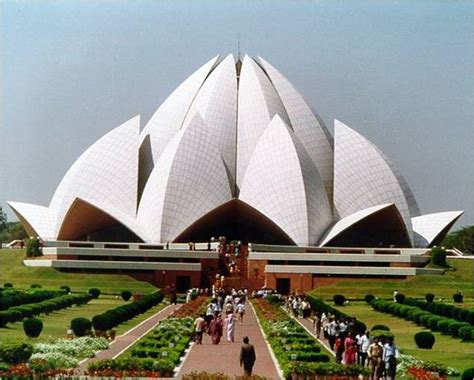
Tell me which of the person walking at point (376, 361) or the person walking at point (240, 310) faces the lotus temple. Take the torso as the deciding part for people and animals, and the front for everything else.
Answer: the person walking at point (240, 310)

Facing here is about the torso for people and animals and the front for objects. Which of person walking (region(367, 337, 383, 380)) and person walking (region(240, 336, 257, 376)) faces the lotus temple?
person walking (region(240, 336, 257, 376))

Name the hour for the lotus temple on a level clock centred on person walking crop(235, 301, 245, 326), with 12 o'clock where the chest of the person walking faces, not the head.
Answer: The lotus temple is roughly at 12 o'clock from the person walking.

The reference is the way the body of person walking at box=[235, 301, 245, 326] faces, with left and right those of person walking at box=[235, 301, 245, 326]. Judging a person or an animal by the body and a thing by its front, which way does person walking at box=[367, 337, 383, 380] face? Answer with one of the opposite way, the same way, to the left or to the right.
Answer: the opposite way

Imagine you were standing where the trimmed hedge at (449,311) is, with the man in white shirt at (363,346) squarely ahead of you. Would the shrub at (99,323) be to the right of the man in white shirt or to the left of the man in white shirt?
right

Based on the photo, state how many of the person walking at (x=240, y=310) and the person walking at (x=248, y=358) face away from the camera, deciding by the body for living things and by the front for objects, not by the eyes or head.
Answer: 2

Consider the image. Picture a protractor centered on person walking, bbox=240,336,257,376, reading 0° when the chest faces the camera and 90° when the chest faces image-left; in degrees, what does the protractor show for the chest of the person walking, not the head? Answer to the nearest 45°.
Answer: approximately 180°

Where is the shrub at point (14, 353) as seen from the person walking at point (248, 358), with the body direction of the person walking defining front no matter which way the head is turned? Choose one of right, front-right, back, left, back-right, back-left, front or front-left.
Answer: left

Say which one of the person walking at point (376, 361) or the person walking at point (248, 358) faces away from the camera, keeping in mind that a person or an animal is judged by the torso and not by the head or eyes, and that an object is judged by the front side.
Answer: the person walking at point (248, 358)

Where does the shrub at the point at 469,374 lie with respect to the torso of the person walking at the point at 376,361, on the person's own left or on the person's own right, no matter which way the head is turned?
on the person's own left

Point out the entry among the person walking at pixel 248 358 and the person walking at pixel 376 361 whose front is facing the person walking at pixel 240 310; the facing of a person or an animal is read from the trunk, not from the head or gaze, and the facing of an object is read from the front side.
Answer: the person walking at pixel 248 358

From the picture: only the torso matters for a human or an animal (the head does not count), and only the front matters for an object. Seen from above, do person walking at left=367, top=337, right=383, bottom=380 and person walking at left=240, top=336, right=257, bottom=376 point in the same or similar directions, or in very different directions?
very different directions

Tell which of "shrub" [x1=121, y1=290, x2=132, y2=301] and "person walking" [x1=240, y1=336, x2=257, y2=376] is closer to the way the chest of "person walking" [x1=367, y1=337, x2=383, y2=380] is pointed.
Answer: the person walking
